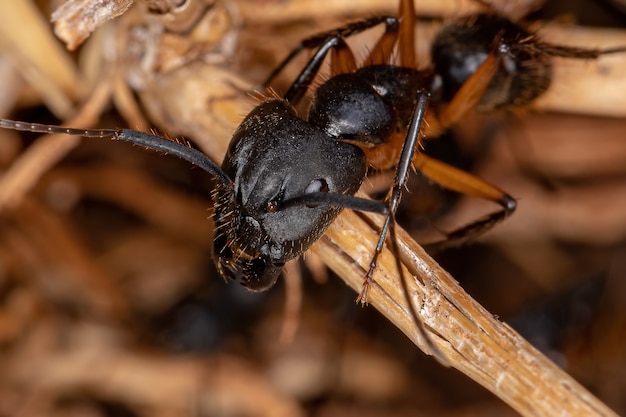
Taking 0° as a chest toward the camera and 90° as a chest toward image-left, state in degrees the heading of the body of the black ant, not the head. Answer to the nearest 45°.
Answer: approximately 45°
